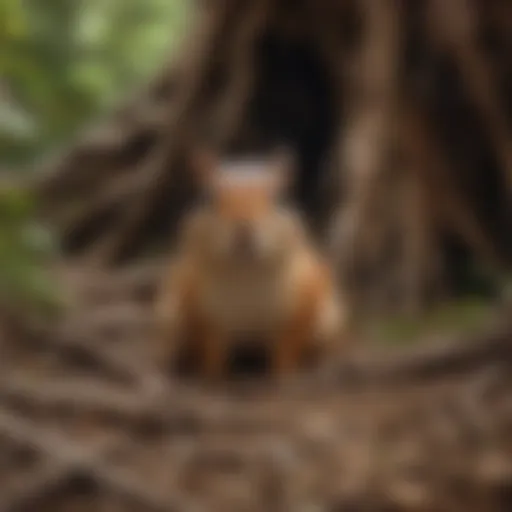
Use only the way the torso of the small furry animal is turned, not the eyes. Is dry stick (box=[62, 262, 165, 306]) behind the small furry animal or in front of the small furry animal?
behind

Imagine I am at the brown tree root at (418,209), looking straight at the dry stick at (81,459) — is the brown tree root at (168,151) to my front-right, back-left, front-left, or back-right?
front-right

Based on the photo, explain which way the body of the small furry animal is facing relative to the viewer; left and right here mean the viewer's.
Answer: facing the viewer
